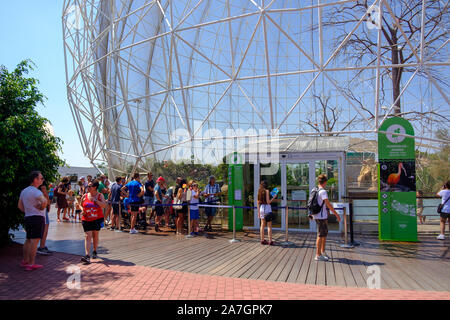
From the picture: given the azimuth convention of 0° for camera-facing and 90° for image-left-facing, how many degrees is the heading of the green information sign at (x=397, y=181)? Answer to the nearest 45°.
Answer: approximately 0°

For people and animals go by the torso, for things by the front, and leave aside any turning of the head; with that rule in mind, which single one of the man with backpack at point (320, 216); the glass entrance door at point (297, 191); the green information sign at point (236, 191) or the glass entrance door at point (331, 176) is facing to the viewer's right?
the man with backpack

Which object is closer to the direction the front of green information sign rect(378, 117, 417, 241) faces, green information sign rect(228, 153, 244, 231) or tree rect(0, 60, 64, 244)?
the tree

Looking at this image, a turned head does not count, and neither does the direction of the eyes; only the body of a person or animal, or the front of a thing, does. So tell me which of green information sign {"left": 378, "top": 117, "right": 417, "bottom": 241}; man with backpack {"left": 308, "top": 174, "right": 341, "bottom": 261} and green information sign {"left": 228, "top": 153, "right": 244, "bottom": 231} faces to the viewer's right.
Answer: the man with backpack

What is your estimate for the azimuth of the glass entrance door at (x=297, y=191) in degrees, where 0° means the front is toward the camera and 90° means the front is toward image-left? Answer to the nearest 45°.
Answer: approximately 0°

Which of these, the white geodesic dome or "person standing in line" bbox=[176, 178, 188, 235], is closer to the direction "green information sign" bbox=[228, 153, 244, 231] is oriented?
the person standing in line

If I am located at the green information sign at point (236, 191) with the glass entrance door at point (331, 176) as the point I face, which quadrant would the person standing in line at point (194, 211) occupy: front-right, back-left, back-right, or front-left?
back-right

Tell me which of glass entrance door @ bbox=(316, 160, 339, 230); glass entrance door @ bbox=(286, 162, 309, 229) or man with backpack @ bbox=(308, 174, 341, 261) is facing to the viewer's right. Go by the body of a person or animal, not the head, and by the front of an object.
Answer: the man with backpack

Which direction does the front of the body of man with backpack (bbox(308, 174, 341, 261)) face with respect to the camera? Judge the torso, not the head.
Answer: to the viewer's right

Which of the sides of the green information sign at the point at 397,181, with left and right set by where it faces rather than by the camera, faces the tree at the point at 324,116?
back

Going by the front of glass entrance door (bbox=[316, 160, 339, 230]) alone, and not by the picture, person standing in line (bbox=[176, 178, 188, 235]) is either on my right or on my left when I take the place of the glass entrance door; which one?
on my right
